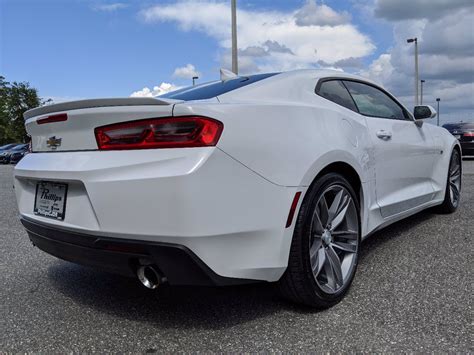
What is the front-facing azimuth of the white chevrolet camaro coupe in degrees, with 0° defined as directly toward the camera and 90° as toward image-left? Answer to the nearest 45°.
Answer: approximately 225°

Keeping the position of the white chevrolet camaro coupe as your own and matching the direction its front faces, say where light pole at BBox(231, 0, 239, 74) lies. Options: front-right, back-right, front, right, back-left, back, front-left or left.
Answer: front-left

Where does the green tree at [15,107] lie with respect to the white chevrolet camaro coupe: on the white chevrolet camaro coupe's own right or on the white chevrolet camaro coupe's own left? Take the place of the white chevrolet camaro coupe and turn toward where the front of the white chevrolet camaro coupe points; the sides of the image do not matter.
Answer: on the white chevrolet camaro coupe's own left
